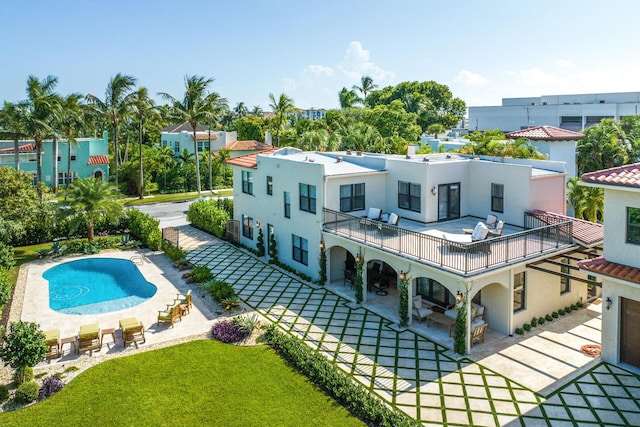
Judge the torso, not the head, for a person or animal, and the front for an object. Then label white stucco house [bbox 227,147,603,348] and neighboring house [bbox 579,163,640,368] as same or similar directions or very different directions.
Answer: same or similar directions

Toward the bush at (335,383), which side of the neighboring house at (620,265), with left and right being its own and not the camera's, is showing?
front

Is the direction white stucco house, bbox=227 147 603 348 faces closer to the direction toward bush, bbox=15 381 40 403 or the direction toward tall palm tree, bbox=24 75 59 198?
the bush

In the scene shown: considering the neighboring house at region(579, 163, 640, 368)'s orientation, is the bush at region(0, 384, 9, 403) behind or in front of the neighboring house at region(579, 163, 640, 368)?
in front

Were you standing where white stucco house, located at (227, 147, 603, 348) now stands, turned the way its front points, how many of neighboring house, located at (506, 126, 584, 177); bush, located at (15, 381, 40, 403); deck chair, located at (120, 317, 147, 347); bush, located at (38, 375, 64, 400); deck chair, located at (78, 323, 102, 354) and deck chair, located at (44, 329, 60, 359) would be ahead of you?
5

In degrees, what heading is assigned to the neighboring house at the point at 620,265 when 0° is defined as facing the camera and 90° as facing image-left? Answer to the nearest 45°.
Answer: approximately 45°

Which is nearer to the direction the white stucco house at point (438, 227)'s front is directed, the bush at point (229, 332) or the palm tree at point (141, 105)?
the bush

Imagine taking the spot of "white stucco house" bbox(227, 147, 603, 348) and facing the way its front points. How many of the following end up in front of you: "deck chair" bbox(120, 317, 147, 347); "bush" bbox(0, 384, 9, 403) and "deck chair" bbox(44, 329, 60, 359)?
3

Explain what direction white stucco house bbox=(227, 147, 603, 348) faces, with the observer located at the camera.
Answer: facing the viewer and to the left of the viewer

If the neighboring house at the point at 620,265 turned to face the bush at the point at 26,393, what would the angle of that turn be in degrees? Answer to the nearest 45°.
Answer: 0° — it already faces it

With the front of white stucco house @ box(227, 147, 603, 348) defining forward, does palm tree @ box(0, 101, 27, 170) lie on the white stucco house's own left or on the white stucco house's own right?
on the white stucco house's own right

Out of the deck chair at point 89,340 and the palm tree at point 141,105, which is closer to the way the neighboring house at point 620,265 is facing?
the deck chair

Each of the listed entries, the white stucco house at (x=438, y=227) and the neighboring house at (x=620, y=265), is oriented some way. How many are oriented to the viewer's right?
0
